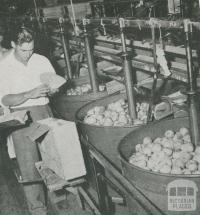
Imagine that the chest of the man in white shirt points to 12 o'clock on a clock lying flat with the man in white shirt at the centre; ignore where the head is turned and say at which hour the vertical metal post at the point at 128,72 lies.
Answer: The vertical metal post is roughly at 12 o'clock from the man in white shirt.

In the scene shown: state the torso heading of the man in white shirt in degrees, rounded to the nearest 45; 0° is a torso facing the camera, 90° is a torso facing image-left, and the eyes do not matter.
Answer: approximately 315°

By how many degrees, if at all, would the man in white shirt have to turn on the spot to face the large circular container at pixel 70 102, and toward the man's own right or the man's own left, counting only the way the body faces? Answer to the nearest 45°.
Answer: approximately 90° to the man's own left

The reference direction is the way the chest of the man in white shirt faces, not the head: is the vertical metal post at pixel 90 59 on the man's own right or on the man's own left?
on the man's own left
